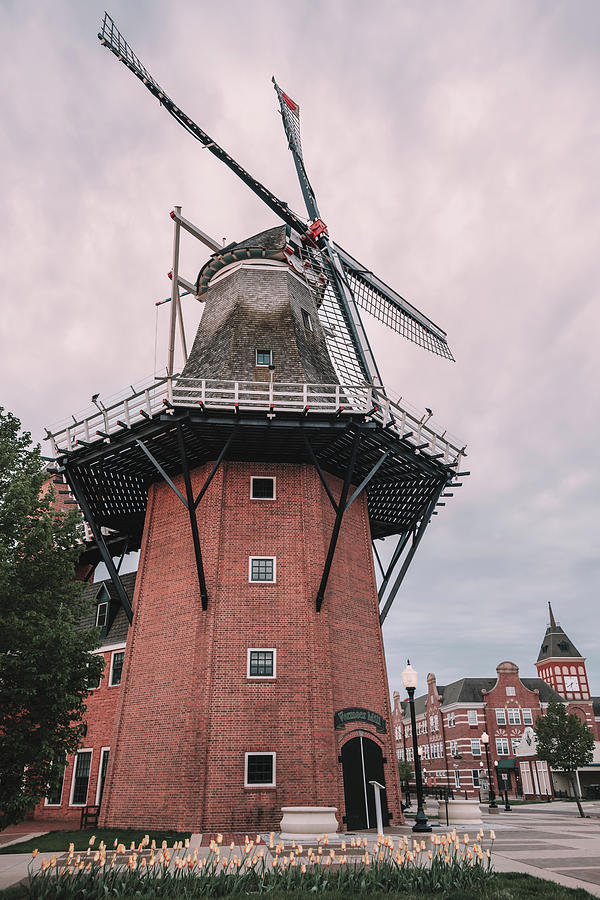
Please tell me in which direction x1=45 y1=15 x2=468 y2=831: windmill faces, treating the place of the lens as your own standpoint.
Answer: facing the viewer and to the right of the viewer

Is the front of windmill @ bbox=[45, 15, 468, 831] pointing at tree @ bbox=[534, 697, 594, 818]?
no

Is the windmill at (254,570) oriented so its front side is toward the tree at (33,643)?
no
